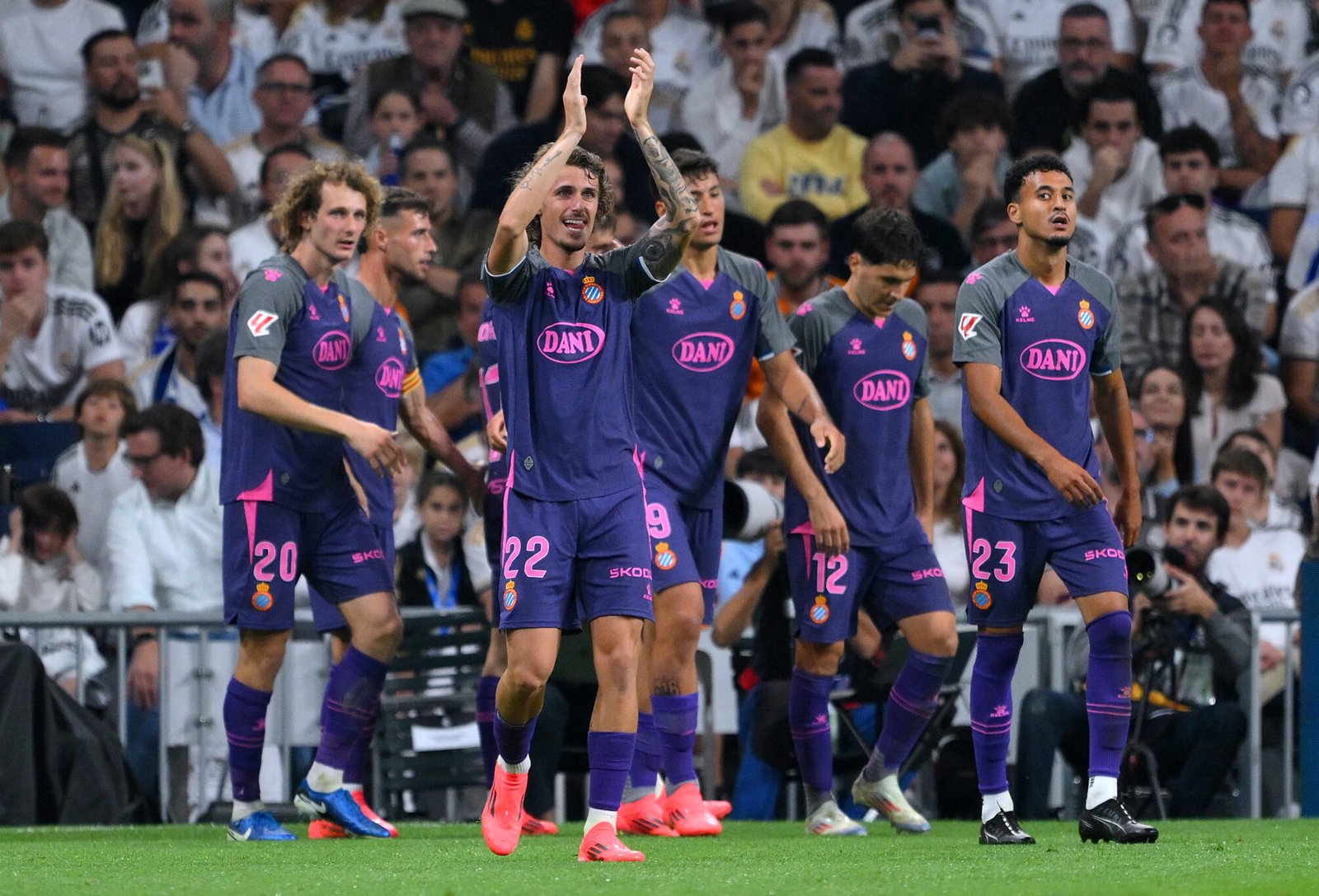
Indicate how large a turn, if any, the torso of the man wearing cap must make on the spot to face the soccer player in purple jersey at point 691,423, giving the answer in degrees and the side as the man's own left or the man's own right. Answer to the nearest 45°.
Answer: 0° — they already face them

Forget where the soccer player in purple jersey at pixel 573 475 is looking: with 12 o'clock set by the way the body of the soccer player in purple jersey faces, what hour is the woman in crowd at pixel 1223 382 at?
The woman in crowd is roughly at 7 o'clock from the soccer player in purple jersey.

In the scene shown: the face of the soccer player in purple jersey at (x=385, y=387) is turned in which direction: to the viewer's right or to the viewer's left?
to the viewer's right

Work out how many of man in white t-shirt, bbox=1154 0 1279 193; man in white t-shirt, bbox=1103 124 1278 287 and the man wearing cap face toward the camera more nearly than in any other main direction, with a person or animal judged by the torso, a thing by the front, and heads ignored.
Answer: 3

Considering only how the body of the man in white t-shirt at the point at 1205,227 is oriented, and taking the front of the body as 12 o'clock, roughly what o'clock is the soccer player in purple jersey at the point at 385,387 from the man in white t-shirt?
The soccer player in purple jersey is roughly at 1 o'clock from the man in white t-shirt.

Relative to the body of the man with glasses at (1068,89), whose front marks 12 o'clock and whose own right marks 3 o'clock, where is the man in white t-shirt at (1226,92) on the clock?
The man in white t-shirt is roughly at 8 o'clock from the man with glasses.

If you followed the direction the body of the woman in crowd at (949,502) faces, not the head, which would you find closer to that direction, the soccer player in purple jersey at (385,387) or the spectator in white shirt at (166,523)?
the soccer player in purple jersey

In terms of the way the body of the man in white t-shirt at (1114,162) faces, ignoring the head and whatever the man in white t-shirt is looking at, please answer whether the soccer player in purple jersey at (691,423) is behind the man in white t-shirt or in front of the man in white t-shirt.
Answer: in front

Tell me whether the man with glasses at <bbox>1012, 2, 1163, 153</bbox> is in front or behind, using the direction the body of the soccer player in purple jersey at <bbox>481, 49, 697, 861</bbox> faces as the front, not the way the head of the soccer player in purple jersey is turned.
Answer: behind

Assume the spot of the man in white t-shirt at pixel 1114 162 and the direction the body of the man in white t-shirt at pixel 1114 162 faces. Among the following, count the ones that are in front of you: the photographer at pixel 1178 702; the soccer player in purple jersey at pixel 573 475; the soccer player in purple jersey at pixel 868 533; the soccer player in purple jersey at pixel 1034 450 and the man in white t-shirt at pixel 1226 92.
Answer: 4

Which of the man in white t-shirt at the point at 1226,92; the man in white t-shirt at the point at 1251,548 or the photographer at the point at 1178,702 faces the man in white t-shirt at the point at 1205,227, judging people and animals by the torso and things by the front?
the man in white t-shirt at the point at 1226,92

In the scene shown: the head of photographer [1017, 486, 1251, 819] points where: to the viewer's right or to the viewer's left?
to the viewer's left

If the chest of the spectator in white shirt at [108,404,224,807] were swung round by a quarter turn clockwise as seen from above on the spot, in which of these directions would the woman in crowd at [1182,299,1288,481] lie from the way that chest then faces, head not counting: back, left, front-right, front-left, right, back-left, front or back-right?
back-right

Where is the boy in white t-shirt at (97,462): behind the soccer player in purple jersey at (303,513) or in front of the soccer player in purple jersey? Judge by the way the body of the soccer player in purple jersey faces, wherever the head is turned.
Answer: behind

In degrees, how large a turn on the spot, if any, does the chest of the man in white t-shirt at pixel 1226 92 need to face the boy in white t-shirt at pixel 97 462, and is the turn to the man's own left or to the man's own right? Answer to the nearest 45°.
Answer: approximately 45° to the man's own right
